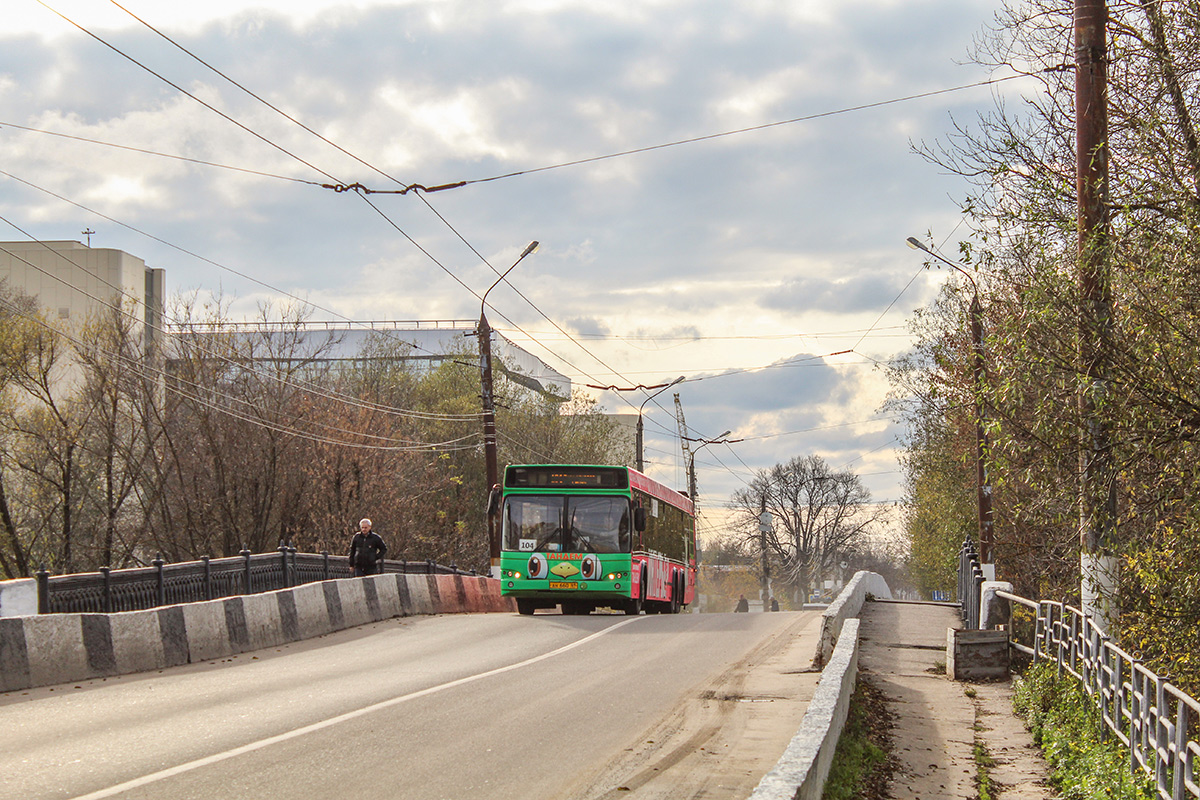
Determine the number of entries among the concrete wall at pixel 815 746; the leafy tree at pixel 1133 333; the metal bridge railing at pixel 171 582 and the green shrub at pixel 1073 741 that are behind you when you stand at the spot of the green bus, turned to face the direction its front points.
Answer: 0

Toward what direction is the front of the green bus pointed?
toward the camera

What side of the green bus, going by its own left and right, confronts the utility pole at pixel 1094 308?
front

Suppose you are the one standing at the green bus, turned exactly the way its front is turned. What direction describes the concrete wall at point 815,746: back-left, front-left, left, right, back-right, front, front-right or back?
front

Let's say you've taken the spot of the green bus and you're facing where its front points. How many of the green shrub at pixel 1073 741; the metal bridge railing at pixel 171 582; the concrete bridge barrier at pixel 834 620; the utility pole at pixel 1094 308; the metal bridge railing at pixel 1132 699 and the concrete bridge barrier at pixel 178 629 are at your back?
0

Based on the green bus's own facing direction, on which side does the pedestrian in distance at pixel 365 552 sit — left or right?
on its right

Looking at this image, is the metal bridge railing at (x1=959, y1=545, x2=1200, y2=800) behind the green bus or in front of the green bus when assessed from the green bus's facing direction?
in front

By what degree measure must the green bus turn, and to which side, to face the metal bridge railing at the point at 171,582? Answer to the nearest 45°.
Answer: approximately 45° to its right

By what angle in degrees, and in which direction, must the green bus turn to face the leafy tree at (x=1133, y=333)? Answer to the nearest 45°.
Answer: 0° — it already faces it

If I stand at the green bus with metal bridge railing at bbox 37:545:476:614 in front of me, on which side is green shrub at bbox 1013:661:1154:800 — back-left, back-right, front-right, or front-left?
front-left

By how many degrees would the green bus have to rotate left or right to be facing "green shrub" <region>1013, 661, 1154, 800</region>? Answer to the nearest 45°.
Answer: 0° — it already faces it

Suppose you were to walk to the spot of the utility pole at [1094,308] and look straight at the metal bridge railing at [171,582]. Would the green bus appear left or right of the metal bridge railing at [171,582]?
right

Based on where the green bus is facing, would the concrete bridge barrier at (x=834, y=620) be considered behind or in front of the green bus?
in front

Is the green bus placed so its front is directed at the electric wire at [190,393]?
no

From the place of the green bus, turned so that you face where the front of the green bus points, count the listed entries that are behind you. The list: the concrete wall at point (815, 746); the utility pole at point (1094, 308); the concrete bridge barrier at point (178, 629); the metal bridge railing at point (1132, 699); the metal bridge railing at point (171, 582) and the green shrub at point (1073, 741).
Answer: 0
